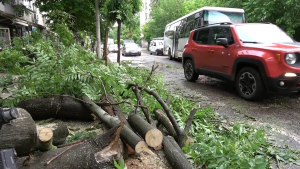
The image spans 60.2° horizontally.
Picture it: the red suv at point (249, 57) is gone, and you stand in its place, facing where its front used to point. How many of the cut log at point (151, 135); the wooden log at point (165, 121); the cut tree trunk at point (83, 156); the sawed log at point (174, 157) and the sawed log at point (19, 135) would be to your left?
0

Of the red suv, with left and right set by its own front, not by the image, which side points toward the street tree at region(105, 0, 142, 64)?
back

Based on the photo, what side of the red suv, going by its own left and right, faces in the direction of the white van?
back

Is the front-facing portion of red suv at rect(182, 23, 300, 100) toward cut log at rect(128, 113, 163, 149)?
no

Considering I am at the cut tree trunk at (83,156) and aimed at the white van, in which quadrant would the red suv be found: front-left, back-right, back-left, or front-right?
front-right

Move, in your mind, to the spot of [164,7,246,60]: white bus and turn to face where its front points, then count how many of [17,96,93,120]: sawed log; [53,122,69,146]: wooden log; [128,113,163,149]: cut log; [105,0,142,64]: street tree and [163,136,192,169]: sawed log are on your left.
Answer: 0

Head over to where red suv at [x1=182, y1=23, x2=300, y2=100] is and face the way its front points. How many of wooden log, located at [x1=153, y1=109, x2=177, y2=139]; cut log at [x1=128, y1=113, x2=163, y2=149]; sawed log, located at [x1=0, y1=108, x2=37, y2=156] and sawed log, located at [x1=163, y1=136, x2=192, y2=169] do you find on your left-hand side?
0

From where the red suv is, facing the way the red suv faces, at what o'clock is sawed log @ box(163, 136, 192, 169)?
The sawed log is roughly at 2 o'clock from the red suv.

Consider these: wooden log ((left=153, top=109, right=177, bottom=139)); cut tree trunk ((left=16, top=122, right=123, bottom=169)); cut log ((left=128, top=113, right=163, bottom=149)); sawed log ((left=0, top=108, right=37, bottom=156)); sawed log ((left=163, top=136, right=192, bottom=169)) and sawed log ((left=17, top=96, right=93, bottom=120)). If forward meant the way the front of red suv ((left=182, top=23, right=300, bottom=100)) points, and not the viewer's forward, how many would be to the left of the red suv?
0

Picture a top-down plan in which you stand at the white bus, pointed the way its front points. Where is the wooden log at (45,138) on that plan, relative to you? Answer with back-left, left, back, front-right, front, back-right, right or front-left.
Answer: front-right

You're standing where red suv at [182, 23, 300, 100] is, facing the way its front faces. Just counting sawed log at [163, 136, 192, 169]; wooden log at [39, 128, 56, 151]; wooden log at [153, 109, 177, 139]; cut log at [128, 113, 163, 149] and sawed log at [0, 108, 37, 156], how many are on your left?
0

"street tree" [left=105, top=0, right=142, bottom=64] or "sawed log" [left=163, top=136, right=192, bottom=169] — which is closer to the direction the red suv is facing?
the sawed log

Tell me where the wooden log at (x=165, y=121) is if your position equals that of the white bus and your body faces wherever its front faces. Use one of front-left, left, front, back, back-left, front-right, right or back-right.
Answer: front-right
